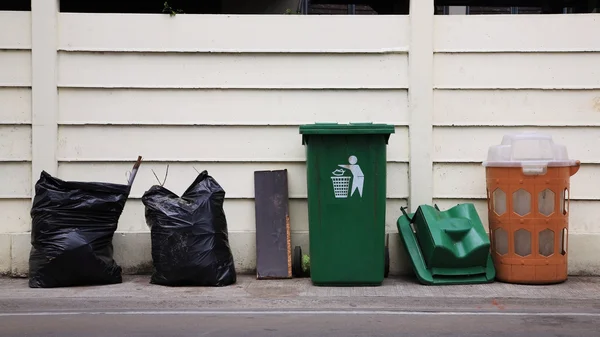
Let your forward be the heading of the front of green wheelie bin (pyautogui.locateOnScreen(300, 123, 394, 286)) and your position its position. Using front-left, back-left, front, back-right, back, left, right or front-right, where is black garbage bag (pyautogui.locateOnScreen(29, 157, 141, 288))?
right

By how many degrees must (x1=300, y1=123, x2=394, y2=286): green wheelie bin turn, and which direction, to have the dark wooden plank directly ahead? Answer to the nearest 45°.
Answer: approximately 135° to its right

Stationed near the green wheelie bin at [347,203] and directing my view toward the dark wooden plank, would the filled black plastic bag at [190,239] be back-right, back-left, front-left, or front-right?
front-left

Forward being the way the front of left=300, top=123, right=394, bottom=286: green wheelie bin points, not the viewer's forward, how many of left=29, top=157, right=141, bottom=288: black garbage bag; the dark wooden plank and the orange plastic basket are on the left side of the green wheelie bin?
1

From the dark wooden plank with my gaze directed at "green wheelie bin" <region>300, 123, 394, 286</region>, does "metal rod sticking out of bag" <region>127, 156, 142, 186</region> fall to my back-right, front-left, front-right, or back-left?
back-right

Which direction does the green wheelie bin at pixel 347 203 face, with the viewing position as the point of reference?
facing the viewer

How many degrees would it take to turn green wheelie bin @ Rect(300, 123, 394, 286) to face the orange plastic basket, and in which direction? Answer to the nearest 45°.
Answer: approximately 90° to its left

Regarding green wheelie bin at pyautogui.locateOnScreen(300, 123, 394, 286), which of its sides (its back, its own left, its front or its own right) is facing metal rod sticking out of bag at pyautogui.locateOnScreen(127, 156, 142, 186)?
right

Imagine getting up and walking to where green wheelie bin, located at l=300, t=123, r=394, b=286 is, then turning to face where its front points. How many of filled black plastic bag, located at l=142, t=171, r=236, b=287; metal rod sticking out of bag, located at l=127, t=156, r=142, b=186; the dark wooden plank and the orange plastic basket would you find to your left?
1

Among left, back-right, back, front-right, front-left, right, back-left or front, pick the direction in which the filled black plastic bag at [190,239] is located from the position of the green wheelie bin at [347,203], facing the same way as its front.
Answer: right

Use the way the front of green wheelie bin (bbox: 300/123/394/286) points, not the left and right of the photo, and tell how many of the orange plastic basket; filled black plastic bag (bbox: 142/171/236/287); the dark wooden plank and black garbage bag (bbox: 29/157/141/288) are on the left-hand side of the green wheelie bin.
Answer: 1
